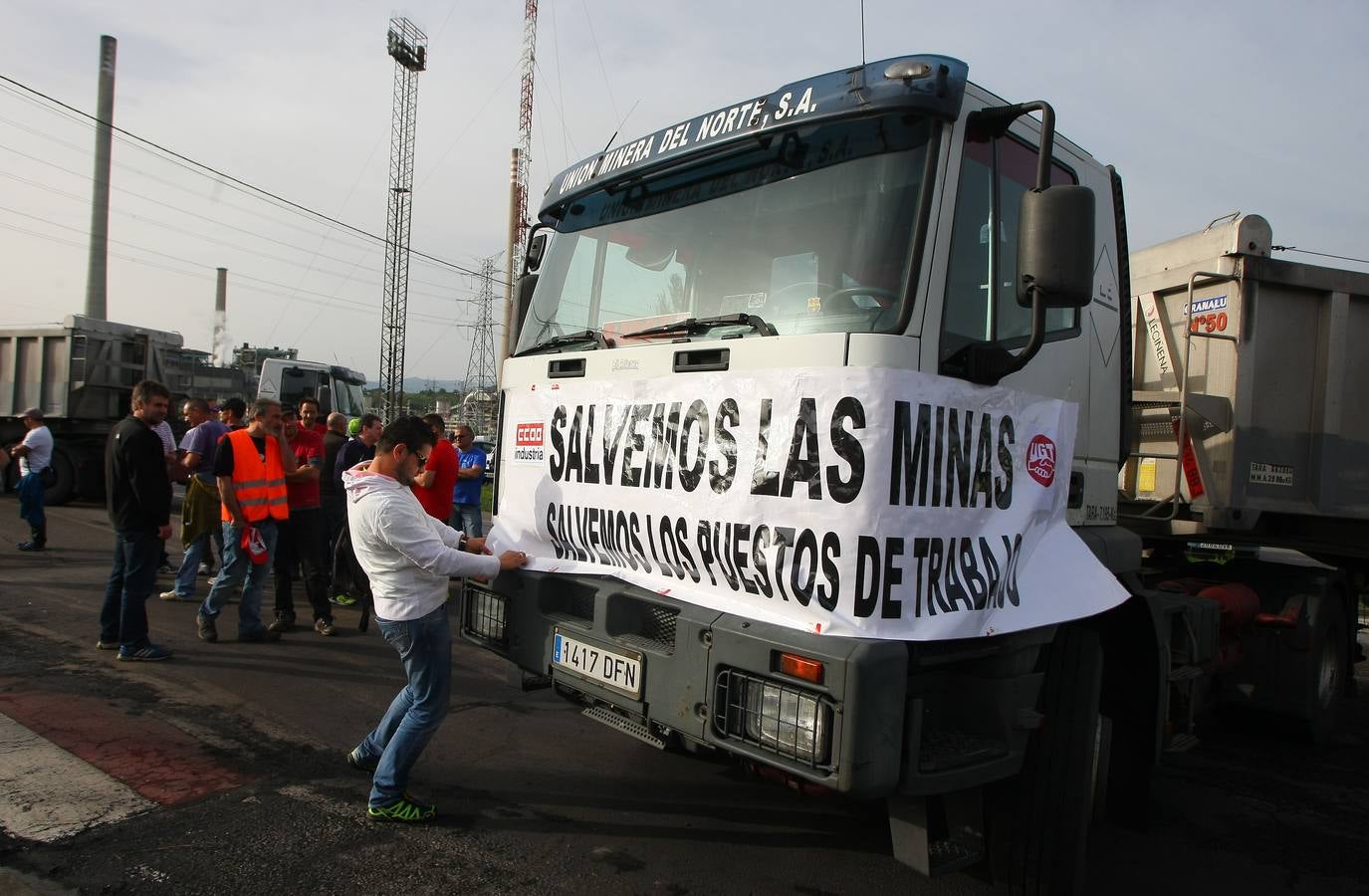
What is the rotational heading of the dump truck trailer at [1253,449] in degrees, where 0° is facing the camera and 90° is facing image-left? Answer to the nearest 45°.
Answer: approximately 45°

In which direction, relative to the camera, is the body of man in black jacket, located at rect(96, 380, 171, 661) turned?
to the viewer's right

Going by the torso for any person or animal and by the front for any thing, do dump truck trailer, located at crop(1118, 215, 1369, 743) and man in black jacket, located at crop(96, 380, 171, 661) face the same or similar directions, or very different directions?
very different directions

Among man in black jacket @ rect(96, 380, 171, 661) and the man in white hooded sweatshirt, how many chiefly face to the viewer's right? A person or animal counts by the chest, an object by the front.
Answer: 2

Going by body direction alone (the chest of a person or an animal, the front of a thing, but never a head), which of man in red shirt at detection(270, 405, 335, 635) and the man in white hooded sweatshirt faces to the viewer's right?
the man in white hooded sweatshirt

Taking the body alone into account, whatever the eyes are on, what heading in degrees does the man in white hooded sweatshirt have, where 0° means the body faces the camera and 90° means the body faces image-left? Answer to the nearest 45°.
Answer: approximately 270°

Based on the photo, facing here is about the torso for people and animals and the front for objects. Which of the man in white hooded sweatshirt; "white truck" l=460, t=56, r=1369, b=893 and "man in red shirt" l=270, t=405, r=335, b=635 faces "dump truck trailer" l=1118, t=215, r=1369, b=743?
the man in white hooded sweatshirt

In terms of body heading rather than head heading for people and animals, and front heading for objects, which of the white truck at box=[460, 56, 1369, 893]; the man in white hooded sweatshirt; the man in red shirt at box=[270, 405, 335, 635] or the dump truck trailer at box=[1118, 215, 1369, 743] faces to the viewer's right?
the man in white hooded sweatshirt

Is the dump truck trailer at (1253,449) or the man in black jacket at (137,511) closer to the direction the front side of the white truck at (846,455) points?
the man in black jacket

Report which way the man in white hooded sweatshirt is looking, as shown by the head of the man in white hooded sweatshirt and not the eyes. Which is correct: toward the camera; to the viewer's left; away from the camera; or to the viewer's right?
to the viewer's right

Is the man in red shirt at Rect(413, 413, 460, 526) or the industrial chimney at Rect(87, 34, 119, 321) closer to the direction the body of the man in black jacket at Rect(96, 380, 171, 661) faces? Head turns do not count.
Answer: the man in red shirt

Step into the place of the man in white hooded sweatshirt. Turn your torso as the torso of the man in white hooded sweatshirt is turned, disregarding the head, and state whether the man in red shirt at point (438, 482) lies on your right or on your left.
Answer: on your left

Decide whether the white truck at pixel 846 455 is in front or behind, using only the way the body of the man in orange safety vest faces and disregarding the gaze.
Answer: in front

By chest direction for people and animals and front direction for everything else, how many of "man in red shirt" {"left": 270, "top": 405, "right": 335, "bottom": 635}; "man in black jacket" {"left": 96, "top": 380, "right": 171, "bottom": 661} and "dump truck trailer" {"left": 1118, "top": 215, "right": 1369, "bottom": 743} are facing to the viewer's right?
1
